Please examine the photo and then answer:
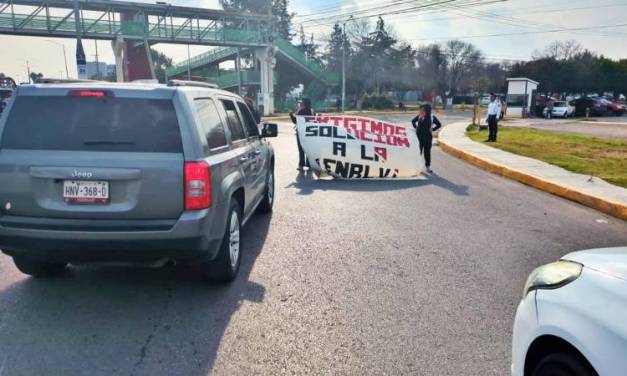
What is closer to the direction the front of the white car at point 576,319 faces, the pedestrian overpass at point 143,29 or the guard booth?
the pedestrian overpass

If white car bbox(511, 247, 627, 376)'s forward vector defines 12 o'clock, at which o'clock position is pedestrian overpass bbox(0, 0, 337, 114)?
The pedestrian overpass is roughly at 12 o'clock from the white car.

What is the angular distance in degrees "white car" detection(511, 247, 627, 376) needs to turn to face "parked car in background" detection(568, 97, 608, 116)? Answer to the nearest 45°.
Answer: approximately 45° to its right

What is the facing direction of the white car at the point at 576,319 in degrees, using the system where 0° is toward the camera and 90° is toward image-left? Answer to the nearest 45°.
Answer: approximately 135°

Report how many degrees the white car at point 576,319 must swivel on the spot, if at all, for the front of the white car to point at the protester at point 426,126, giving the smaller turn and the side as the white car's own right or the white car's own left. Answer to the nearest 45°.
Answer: approximately 45° to the white car's own right

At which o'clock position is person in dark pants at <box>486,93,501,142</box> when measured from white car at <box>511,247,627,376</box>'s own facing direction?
The person in dark pants is roughly at 1 o'clock from the white car.

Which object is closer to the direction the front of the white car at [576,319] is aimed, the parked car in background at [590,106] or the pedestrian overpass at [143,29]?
the pedestrian overpass
